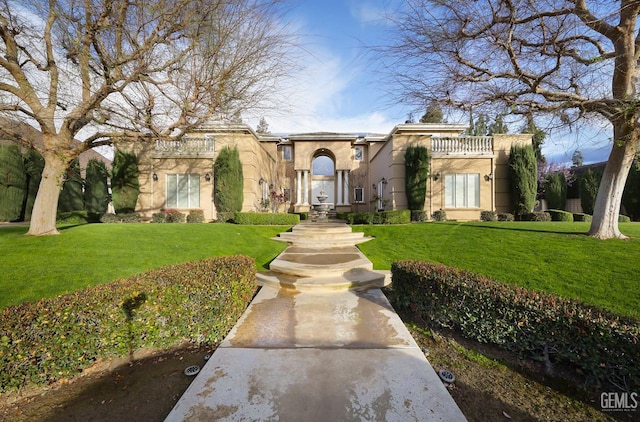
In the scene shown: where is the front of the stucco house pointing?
toward the camera

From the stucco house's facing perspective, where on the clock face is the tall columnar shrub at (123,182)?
The tall columnar shrub is roughly at 3 o'clock from the stucco house.

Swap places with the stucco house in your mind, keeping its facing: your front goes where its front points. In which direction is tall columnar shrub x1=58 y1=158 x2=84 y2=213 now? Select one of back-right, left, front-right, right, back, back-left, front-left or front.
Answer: right

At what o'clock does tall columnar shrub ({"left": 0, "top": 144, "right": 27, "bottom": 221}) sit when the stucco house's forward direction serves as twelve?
The tall columnar shrub is roughly at 3 o'clock from the stucco house.

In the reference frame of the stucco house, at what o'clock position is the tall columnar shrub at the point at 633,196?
The tall columnar shrub is roughly at 9 o'clock from the stucco house.

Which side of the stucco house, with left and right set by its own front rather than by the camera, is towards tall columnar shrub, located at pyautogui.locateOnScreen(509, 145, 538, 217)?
left

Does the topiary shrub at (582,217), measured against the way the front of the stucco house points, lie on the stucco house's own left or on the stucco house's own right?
on the stucco house's own left

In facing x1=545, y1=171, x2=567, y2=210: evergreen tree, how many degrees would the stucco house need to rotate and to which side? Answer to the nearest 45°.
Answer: approximately 90° to its left

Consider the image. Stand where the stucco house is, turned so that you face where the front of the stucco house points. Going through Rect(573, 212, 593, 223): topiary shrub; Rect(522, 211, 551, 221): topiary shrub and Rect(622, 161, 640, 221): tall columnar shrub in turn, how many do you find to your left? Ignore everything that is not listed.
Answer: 3

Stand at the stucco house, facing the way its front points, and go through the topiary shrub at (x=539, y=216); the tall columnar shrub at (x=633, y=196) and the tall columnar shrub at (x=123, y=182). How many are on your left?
2

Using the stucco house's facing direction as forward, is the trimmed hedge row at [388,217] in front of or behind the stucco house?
in front

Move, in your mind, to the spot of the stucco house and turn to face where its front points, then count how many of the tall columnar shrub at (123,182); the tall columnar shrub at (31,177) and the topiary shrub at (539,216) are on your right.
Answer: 2

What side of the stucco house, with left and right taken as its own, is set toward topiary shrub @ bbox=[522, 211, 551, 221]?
left

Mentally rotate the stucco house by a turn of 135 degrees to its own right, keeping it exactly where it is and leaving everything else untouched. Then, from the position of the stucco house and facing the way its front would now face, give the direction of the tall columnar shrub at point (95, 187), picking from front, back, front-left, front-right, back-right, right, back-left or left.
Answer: front-left

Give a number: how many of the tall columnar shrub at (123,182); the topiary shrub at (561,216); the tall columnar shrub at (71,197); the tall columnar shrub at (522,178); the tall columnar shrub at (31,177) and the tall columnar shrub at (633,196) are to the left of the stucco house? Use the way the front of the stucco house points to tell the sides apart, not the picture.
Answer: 3
